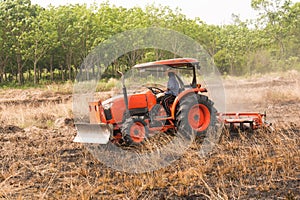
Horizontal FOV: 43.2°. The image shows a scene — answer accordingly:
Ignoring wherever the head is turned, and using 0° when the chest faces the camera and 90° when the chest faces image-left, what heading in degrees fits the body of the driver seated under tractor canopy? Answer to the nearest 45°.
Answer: approximately 90°

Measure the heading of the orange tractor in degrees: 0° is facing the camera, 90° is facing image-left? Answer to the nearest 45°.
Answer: approximately 45°
